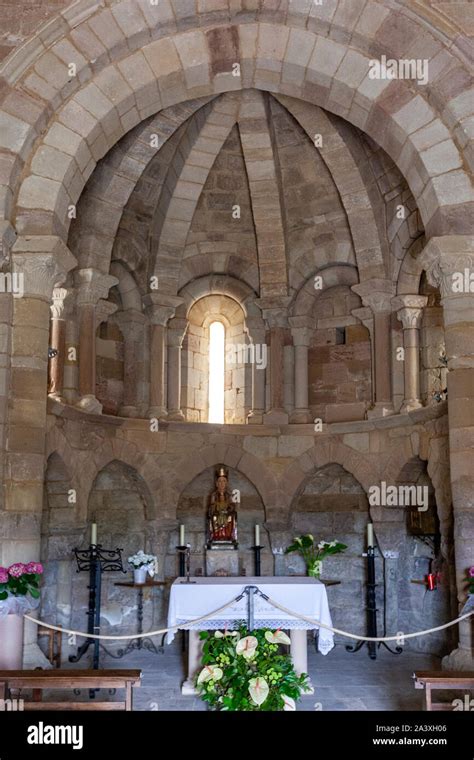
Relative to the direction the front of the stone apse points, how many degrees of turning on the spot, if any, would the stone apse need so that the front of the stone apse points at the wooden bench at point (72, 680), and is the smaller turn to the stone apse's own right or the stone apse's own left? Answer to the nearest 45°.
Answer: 0° — it already faces it

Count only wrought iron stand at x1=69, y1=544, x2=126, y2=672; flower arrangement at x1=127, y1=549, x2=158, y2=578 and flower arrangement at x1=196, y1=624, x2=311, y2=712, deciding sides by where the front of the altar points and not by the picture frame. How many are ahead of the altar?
1

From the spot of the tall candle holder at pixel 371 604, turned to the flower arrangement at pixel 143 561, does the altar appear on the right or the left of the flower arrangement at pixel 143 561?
left

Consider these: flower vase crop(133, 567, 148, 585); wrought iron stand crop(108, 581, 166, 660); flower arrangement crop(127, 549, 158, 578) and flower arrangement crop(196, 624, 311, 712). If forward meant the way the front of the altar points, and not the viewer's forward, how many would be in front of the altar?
1

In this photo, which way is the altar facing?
toward the camera

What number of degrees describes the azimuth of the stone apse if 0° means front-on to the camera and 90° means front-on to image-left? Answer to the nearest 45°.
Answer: approximately 0°

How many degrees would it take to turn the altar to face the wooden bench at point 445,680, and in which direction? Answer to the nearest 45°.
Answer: approximately 45° to its left

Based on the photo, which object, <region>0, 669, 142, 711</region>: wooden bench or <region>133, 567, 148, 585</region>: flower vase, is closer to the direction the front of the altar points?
the wooden bench

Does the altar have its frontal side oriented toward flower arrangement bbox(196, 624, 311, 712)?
yes

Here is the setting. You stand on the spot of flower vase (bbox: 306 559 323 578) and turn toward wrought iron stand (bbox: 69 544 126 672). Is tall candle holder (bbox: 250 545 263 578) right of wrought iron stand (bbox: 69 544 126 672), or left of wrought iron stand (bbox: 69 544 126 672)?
right

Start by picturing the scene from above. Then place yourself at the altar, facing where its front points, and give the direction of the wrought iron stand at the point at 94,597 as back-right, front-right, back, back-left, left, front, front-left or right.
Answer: back-right

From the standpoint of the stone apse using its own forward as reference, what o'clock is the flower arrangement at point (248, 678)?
The flower arrangement is roughly at 12 o'clock from the stone apse.
